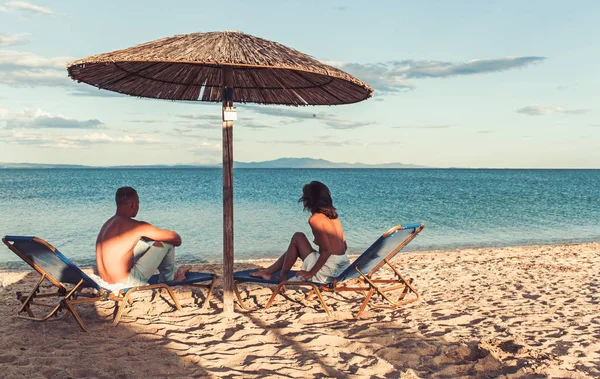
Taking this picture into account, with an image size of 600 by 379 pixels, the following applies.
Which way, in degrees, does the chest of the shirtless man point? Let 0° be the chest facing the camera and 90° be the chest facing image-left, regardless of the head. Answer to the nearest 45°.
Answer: approximately 225°

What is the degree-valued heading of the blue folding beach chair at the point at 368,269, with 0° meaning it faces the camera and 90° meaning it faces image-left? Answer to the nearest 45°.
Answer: approximately 90°

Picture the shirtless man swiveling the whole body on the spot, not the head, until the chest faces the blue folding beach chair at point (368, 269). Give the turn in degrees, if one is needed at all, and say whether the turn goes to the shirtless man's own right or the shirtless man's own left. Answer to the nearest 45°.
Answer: approximately 45° to the shirtless man's own right

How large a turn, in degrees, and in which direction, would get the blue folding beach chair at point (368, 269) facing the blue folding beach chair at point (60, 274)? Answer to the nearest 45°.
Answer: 0° — it already faces it

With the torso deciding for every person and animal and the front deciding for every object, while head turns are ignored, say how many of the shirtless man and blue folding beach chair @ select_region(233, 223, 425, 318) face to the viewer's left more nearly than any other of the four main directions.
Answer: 1

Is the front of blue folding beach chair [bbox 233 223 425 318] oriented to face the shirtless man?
yes

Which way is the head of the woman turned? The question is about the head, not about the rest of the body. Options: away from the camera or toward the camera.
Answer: away from the camera

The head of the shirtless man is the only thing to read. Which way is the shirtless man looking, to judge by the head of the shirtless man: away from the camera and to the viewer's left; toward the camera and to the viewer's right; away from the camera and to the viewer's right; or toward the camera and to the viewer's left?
away from the camera and to the viewer's right
